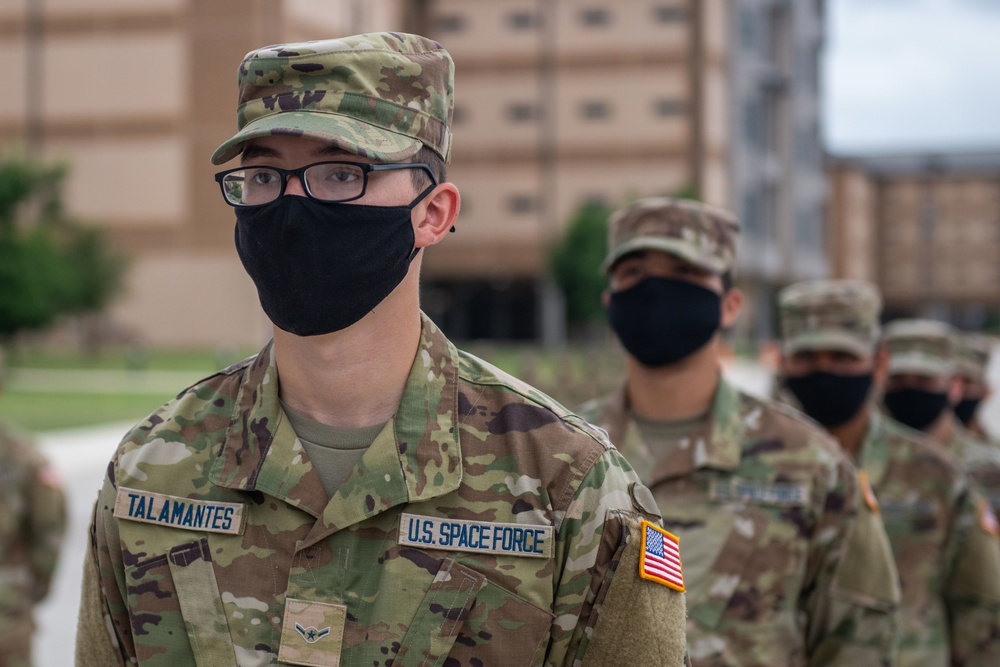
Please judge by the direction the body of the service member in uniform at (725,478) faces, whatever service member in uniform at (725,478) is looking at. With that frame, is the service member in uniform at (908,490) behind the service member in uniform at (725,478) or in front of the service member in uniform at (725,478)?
behind

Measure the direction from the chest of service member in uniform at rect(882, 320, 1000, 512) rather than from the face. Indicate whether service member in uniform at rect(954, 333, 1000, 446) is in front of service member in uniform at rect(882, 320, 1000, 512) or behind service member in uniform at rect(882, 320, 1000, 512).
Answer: behind

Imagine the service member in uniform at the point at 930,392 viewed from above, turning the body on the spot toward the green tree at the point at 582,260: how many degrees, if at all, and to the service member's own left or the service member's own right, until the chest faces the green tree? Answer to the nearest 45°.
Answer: approximately 135° to the service member's own right

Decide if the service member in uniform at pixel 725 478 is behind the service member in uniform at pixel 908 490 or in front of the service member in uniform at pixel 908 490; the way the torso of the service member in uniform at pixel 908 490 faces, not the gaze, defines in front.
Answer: in front

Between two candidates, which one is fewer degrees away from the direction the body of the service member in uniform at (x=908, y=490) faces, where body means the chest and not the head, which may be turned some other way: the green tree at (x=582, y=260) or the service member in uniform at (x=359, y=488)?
the service member in uniform

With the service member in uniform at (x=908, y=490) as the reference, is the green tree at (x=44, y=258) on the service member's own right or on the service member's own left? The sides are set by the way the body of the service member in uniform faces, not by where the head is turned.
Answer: on the service member's own right

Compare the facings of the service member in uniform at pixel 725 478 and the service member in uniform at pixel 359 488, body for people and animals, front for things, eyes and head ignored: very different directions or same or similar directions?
same or similar directions

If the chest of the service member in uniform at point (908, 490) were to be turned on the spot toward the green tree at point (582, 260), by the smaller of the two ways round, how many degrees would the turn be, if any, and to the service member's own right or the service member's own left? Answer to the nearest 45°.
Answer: approximately 135° to the service member's own right

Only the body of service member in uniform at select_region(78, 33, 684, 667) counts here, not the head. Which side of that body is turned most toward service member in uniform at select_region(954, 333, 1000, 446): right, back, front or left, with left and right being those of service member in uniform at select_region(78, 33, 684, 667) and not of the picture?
back

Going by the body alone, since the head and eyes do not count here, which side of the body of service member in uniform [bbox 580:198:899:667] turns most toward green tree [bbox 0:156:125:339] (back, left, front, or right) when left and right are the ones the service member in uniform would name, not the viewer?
right

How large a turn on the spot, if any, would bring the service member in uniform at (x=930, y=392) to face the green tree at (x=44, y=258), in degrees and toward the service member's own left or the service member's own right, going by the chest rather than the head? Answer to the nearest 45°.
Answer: approximately 90° to the service member's own right

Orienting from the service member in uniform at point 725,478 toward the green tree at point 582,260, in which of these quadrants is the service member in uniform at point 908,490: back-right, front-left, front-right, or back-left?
front-right

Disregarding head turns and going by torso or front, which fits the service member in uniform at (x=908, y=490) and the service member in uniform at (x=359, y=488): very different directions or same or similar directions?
same or similar directions
